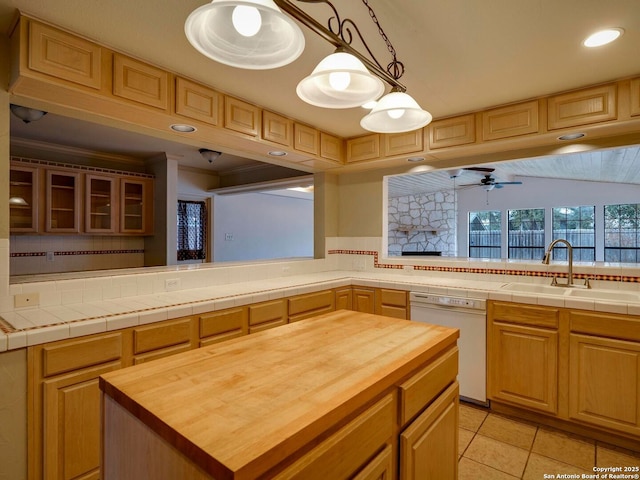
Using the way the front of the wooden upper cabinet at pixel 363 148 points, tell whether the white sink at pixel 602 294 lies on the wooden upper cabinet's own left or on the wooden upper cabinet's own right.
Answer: on the wooden upper cabinet's own left

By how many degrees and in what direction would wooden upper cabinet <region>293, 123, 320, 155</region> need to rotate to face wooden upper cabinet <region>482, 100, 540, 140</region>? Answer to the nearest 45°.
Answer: approximately 45° to its left

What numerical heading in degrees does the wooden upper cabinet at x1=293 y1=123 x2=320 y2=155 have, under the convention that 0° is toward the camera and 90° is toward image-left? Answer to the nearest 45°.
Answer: approximately 315°

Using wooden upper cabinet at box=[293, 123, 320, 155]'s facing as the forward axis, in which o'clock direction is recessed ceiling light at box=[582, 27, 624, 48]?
The recessed ceiling light is roughly at 12 o'clock from the wooden upper cabinet.

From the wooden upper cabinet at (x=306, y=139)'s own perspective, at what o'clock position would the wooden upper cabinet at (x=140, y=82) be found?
the wooden upper cabinet at (x=140, y=82) is roughly at 3 o'clock from the wooden upper cabinet at (x=306, y=139).

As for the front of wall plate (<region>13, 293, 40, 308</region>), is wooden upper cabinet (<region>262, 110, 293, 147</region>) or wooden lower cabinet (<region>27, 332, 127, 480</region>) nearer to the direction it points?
the wooden lower cabinet

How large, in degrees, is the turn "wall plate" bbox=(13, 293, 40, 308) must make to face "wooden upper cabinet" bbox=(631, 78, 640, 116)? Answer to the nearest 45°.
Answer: approximately 45° to its left

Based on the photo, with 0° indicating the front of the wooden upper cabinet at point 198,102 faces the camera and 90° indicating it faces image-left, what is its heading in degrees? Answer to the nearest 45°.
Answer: approximately 315°

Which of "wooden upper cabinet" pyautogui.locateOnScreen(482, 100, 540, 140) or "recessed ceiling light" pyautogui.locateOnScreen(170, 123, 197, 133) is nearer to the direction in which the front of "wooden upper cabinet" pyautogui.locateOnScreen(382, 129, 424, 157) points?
the recessed ceiling light

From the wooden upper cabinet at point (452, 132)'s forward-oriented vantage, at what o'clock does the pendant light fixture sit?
The pendant light fixture is roughly at 11 o'clock from the wooden upper cabinet.

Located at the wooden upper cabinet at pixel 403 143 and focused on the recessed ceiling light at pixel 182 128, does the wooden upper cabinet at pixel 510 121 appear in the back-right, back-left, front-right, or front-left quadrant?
back-left

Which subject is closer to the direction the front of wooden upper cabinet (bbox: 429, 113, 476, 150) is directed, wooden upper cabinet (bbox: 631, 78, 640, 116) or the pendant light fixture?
the pendant light fixture
